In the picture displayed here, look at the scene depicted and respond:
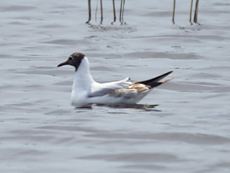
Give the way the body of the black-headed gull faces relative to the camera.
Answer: to the viewer's left
